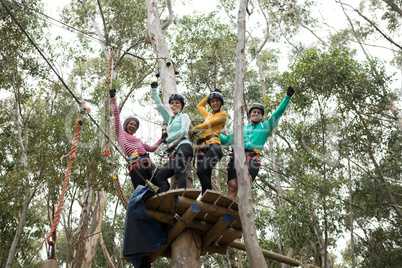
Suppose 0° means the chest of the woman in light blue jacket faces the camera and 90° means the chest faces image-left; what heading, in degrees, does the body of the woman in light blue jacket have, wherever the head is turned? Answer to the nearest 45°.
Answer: approximately 45°

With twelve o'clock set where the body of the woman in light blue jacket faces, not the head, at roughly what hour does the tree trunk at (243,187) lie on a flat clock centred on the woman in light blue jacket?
The tree trunk is roughly at 9 o'clock from the woman in light blue jacket.

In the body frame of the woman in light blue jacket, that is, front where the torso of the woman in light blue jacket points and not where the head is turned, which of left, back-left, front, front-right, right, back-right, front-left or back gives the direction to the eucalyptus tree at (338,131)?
back

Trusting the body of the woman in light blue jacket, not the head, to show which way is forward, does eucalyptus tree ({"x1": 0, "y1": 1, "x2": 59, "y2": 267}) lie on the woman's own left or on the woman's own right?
on the woman's own right
